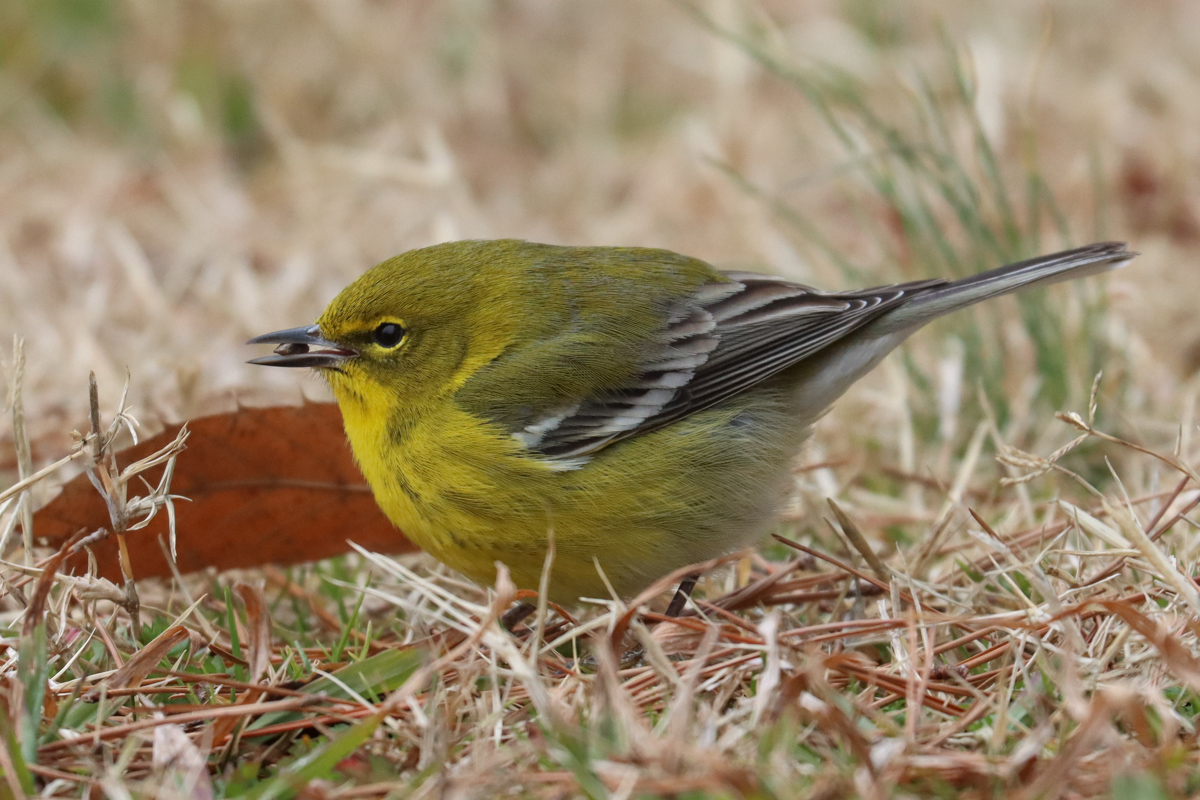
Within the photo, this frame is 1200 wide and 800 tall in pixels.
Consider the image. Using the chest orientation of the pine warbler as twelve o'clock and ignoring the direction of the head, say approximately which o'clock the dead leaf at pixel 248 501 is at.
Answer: The dead leaf is roughly at 12 o'clock from the pine warbler.

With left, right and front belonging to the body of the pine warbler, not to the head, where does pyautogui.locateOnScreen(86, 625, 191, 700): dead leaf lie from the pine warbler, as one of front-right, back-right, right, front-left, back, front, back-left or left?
front-left

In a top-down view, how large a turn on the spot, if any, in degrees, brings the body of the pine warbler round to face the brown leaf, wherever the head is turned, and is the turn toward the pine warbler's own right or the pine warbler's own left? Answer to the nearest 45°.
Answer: approximately 45° to the pine warbler's own left

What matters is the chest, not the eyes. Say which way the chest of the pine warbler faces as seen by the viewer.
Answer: to the viewer's left
